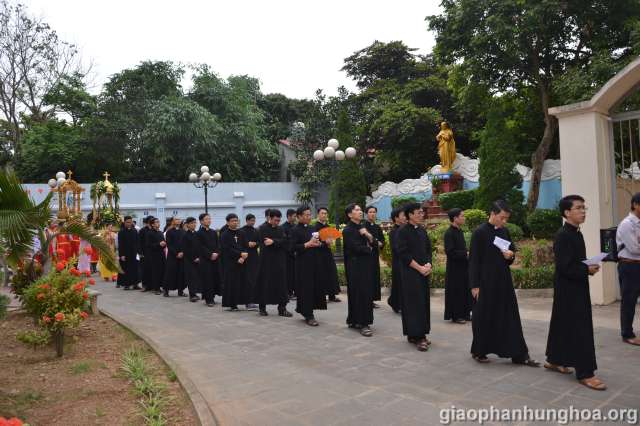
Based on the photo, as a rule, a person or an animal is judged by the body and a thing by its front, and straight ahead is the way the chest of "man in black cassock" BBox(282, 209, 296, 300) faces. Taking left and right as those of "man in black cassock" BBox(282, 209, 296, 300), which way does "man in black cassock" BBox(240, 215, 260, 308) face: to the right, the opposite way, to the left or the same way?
the same way

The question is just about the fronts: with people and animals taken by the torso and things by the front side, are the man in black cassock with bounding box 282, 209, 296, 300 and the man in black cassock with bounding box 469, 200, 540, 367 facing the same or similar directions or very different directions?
same or similar directions

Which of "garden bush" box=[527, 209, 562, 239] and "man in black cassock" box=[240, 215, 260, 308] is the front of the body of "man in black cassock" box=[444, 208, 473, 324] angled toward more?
the garden bush

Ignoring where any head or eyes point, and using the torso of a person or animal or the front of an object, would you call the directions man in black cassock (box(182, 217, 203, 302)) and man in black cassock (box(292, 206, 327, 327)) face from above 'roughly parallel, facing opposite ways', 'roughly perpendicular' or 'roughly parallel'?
roughly parallel

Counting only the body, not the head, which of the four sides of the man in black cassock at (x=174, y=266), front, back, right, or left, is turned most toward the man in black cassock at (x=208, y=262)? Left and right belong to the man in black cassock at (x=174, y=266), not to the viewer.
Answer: front

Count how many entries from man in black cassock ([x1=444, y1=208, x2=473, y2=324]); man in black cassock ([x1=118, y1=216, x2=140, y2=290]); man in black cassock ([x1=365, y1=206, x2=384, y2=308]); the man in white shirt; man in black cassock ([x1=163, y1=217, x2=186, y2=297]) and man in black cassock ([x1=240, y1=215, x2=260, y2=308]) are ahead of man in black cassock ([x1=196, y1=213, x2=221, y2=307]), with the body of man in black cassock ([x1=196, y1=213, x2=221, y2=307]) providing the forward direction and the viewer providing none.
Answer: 4

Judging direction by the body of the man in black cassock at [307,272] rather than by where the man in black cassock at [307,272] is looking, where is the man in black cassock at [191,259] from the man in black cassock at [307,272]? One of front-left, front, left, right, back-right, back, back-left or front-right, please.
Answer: back

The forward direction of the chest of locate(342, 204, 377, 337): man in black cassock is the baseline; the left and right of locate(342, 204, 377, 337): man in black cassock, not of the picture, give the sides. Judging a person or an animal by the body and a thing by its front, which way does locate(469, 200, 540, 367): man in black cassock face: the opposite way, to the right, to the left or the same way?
the same way

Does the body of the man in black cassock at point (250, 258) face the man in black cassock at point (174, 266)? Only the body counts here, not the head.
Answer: no

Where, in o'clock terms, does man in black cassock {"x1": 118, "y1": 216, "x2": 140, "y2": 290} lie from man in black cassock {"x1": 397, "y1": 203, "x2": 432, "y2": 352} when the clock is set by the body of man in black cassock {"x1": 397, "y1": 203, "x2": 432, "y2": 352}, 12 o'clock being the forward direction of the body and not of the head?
man in black cassock {"x1": 118, "y1": 216, "x2": 140, "y2": 290} is roughly at 6 o'clock from man in black cassock {"x1": 397, "y1": 203, "x2": 432, "y2": 352}.
